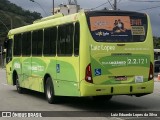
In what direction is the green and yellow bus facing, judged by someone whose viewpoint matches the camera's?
facing away from the viewer and to the left of the viewer
